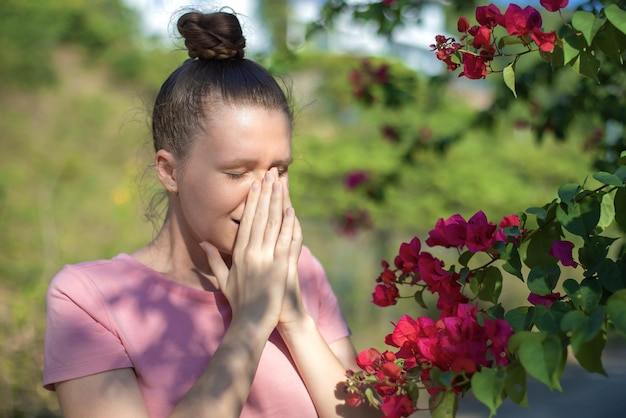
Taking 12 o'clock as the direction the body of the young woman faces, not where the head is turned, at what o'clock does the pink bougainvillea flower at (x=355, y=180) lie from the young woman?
The pink bougainvillea flower is roughly at 8 o'clock from the young woman.

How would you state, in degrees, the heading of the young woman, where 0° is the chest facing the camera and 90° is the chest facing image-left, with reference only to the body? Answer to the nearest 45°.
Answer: approximately 315°
